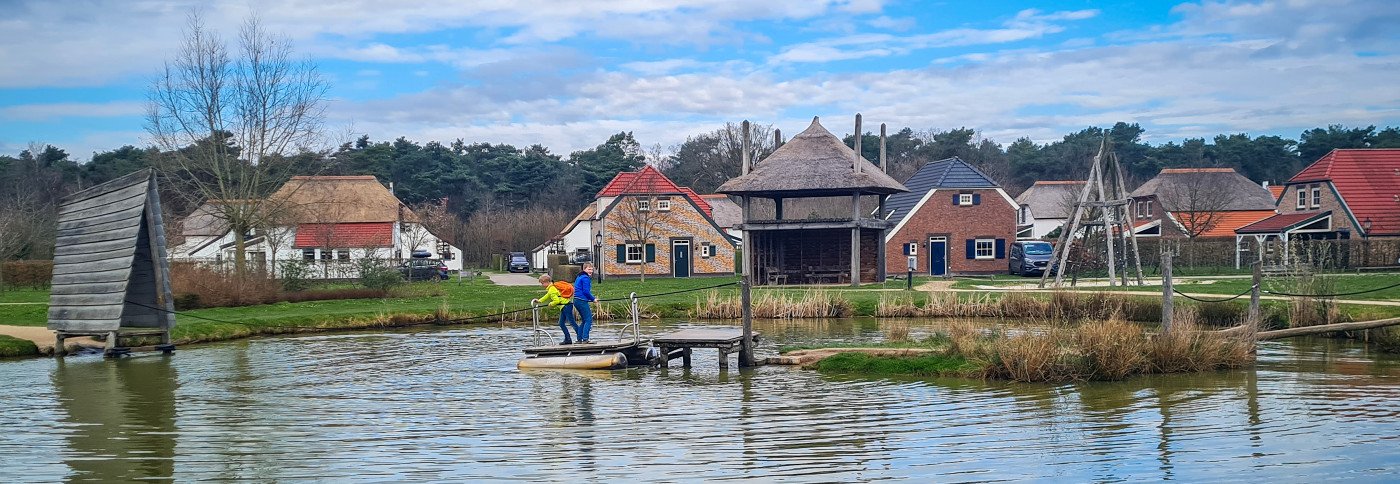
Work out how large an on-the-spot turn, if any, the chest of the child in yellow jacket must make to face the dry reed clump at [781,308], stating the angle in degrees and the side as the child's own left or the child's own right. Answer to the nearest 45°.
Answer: approximately 135° to the child's own right

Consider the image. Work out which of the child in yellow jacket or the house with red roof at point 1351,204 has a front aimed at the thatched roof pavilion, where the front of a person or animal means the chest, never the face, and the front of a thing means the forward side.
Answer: the house with red roof

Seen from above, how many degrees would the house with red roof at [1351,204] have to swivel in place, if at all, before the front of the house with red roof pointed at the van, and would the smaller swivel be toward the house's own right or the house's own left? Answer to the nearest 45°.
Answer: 0° — it already faces it

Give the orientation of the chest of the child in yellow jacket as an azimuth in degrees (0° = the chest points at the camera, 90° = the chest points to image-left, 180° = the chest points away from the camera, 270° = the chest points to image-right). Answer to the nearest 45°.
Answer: approximately 90°

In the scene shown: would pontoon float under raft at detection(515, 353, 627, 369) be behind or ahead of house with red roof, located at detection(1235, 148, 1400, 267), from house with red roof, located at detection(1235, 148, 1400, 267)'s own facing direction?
ahead

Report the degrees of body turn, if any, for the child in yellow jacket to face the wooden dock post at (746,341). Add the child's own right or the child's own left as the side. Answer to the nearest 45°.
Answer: approximately 180°

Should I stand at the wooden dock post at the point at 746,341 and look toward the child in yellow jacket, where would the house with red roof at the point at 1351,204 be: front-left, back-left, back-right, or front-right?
back-right

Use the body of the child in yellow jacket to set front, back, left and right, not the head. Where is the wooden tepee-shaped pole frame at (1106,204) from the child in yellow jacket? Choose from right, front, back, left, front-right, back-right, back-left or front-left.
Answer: back-right

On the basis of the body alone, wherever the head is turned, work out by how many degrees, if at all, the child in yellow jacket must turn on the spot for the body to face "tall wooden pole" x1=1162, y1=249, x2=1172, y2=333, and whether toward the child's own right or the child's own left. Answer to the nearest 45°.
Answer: approximately 180°

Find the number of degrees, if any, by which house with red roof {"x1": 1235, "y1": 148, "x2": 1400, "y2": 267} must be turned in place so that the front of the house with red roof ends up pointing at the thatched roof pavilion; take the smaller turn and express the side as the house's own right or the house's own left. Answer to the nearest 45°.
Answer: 0° — it already faces it
